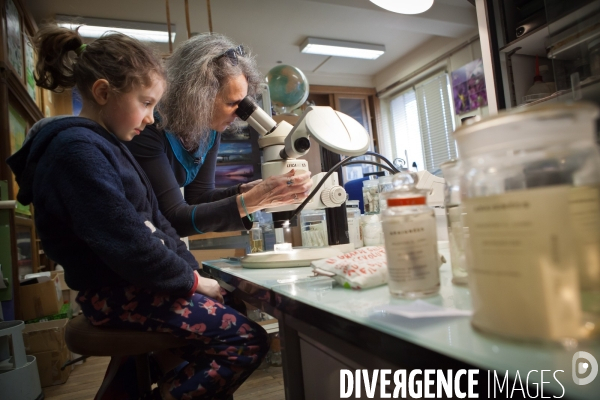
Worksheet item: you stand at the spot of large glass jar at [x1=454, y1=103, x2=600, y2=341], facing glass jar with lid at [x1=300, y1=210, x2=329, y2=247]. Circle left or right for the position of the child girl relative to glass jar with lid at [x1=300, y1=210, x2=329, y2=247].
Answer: left

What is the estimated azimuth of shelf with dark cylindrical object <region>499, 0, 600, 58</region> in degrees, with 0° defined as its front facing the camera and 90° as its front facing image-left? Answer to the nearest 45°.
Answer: approximately 45°

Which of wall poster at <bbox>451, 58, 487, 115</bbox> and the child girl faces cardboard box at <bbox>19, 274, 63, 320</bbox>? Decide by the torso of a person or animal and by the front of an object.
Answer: the wall poster

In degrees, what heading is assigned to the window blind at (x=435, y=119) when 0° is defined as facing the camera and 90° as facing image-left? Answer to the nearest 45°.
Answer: approximately 45°

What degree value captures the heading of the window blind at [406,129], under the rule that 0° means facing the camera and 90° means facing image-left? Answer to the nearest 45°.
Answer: approximately 45°

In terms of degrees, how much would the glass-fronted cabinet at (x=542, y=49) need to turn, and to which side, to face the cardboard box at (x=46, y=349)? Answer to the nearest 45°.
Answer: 0° — it already faces it

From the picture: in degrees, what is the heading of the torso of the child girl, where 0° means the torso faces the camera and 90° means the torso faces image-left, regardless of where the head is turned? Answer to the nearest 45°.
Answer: approximately 270°

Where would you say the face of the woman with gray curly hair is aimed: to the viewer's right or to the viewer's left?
to the viewer's right

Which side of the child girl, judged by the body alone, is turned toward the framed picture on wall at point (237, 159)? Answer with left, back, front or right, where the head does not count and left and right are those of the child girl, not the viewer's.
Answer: left
